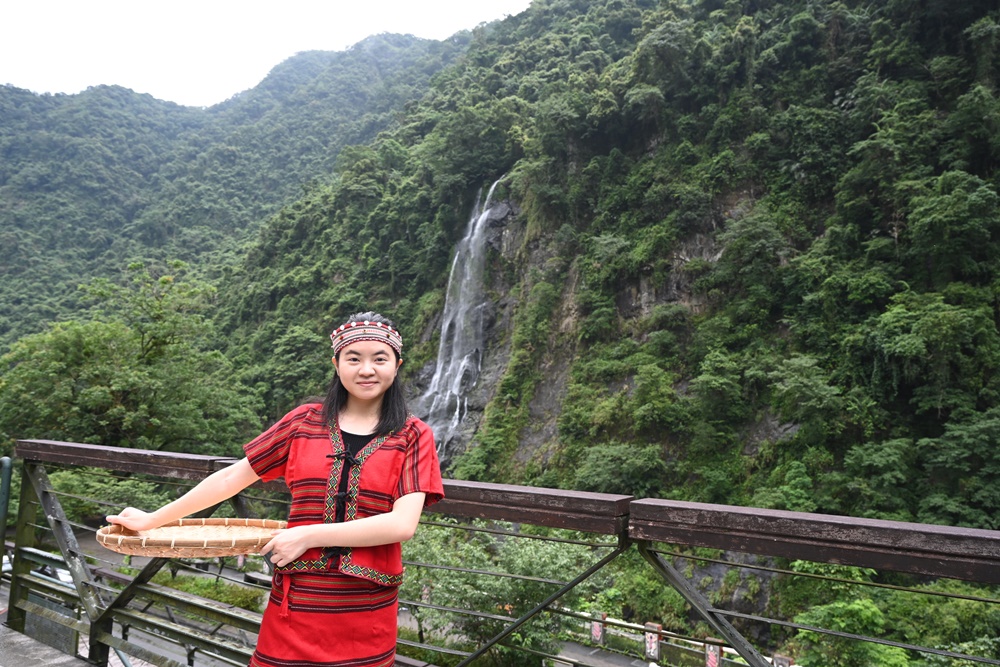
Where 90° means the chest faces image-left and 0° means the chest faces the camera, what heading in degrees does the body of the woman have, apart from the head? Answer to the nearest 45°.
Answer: approximately 0°
